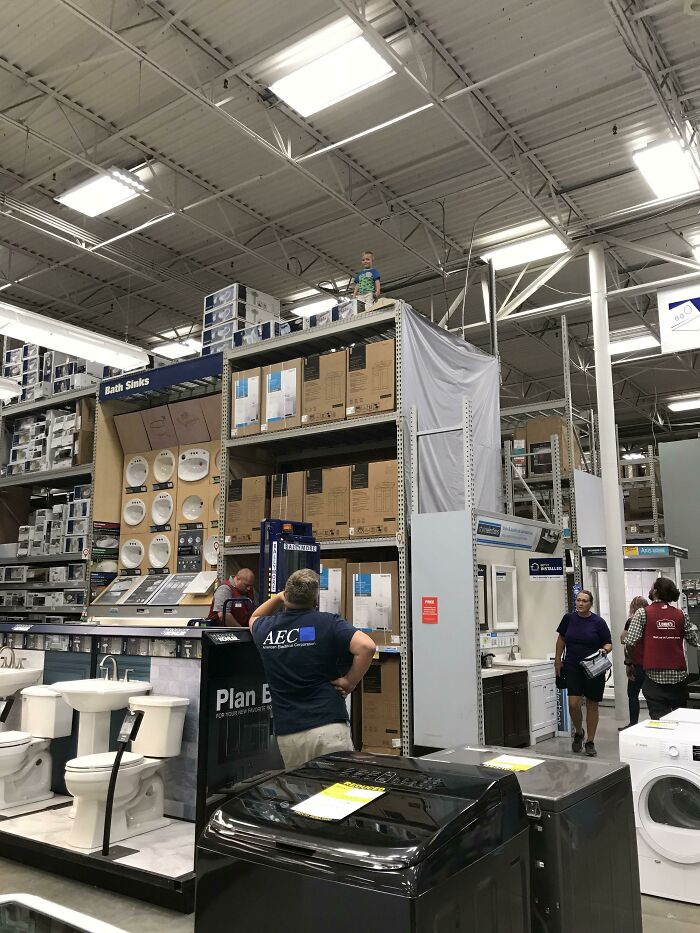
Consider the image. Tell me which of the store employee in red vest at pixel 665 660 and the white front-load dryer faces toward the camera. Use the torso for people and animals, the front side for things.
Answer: the white front-load dryer

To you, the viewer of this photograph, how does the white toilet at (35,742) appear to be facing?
facing the viewer and to the left of the viewer

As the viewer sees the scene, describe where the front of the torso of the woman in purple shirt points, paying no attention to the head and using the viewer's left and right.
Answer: facing the viewer

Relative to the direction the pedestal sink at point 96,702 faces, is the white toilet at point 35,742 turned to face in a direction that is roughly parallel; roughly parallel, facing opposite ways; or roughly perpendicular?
roughly parallel

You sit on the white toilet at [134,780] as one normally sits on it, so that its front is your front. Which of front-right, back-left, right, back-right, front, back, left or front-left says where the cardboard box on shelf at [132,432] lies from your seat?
back-right

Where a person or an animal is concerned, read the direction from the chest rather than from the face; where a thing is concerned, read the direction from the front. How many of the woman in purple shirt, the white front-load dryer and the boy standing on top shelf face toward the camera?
3

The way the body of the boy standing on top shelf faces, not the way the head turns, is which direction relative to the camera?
toward the camera

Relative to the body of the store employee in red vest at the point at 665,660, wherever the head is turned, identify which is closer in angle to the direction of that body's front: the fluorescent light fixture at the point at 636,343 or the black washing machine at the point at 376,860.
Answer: the fluorescent light fixture

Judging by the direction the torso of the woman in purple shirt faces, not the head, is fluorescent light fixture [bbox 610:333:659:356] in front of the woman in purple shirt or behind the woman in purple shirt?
behind

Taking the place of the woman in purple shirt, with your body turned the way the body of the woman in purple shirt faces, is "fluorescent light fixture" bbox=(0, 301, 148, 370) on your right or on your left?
on your right

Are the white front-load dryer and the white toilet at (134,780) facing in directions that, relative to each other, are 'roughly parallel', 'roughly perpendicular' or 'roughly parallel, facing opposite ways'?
roughly parallel

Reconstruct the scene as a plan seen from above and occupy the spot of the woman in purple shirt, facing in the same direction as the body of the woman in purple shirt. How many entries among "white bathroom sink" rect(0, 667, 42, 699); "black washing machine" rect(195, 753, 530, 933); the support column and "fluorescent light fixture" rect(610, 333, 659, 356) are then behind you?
2

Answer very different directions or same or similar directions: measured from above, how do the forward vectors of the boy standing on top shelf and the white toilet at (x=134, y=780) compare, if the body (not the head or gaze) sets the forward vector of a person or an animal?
same or similar directions

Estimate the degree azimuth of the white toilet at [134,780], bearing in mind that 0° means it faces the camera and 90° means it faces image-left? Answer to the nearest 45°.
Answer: approximately 45°

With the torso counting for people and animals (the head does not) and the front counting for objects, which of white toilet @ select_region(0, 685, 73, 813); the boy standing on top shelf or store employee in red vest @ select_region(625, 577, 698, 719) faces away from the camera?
the store employee in red vest
